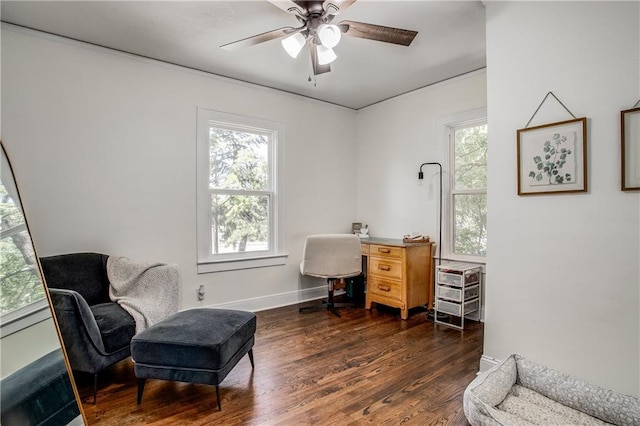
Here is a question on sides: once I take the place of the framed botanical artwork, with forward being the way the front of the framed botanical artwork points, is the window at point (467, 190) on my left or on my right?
on my right

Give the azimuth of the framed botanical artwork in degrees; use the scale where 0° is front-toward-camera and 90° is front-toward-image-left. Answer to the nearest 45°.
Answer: approximately 45°

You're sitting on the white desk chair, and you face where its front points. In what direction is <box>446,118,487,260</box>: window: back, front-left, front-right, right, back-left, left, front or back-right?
right

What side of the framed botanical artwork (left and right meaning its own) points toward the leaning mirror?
front

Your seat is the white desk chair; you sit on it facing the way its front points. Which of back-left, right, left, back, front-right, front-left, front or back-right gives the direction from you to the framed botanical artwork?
back-right

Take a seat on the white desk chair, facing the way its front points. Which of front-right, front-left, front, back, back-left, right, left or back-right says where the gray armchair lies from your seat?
back-left

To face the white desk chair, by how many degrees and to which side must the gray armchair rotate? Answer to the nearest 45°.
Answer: approximately 45° to its left

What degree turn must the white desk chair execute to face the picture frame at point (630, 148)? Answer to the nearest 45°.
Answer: approximately 135° to its right

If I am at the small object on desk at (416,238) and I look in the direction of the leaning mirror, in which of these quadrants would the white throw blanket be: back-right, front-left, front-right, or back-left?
front-right

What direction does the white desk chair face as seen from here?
away from the camera

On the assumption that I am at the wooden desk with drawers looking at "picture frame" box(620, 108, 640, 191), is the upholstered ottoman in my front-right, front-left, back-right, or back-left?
front-right

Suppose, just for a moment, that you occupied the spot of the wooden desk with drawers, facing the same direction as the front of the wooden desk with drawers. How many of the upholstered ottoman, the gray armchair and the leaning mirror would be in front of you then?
3

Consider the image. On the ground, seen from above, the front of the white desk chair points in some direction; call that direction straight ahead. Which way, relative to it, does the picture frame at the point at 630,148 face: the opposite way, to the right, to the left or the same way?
to the left

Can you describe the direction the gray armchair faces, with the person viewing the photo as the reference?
facing the viewer and to the right of the viewer

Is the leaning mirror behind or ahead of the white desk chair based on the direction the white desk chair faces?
behind
